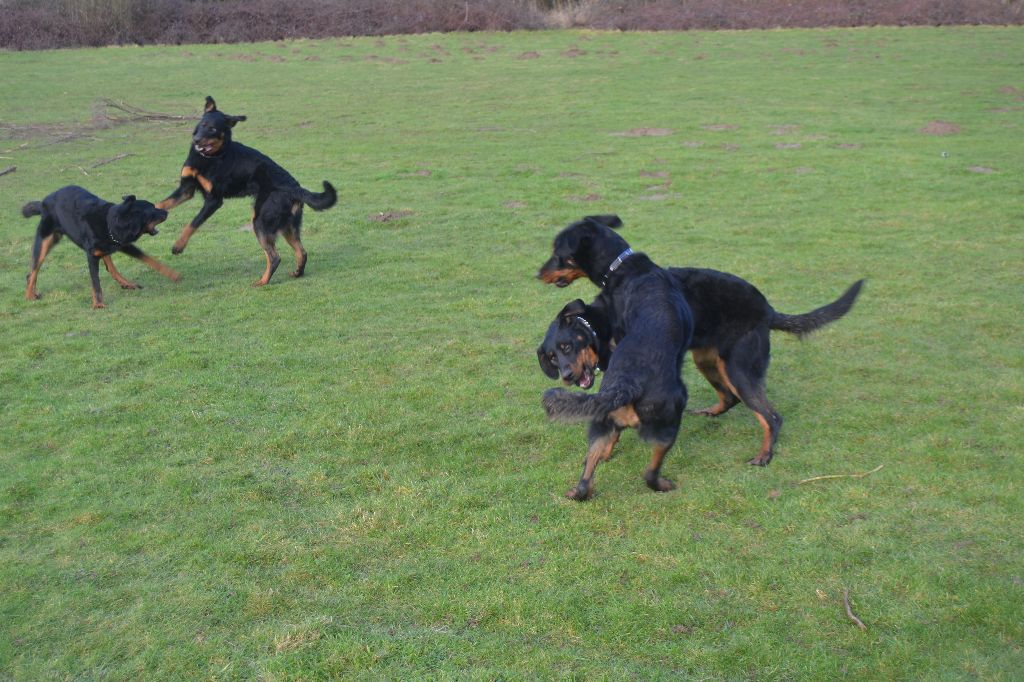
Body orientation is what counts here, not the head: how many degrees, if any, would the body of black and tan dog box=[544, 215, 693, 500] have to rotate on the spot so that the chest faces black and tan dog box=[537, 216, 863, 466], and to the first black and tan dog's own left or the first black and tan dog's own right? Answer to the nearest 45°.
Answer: approximately 45° to the first black and tan dog's own right

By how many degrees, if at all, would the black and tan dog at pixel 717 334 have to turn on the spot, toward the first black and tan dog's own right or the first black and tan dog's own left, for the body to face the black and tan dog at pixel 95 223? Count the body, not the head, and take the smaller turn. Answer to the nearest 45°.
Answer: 0° — it already faces it

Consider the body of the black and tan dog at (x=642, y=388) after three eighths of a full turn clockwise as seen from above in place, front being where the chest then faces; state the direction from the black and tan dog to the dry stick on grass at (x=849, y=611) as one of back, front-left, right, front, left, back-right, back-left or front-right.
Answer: front

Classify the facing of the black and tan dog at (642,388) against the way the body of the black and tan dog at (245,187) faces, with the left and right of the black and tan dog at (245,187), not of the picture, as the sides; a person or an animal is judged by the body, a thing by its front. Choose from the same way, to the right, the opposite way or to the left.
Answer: to the right

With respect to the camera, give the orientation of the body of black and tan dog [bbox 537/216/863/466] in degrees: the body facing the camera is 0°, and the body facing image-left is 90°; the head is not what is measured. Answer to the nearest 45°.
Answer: approximately 90°

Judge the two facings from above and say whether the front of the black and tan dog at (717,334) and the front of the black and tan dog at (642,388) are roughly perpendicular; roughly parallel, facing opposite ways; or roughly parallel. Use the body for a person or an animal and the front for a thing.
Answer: roughly perpendicular

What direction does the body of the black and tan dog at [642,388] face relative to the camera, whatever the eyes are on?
away from the camera

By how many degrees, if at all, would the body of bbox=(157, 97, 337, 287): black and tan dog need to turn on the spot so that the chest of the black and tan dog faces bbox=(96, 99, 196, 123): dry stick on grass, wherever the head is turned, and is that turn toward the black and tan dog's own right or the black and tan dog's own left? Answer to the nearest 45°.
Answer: approximately 90° to the black and tan dog's own right

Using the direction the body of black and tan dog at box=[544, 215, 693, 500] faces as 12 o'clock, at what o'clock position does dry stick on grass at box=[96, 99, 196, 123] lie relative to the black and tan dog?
The dry stick on grass is roughly at 11 o'clock from the black and tan dog.

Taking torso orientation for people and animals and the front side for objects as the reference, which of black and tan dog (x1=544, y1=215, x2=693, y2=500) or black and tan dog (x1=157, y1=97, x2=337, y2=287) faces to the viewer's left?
black and tan dog (x1=157, y1=97, x2=337, y2=287)

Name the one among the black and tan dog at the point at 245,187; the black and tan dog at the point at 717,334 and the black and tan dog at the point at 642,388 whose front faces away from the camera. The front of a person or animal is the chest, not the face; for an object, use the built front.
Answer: the black and tan dog at the point at 642,388

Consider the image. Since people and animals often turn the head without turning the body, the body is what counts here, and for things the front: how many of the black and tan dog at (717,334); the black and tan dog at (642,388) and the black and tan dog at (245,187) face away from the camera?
1

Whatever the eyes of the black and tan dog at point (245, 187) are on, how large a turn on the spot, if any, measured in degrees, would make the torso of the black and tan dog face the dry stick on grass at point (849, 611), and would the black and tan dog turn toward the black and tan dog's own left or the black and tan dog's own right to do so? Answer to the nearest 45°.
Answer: approximately 90° to the black and tan dog's own left

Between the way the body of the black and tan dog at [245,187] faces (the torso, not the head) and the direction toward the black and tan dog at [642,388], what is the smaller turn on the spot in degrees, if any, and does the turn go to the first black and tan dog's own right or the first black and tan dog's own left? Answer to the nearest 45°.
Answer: approximately 90° to the first black and tan dog's own left

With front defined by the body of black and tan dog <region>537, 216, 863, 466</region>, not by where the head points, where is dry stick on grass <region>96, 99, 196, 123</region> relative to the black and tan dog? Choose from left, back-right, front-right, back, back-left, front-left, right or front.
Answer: front-right

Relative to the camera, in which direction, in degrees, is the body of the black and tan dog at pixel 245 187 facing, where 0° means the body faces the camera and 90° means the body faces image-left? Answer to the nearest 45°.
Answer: approximately 90°
